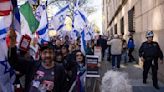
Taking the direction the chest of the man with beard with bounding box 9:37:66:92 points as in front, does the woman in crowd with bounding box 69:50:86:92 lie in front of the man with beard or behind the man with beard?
behind

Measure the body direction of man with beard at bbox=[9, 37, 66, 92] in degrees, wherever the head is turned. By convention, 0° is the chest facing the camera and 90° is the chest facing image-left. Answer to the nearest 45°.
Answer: approximately 0°
